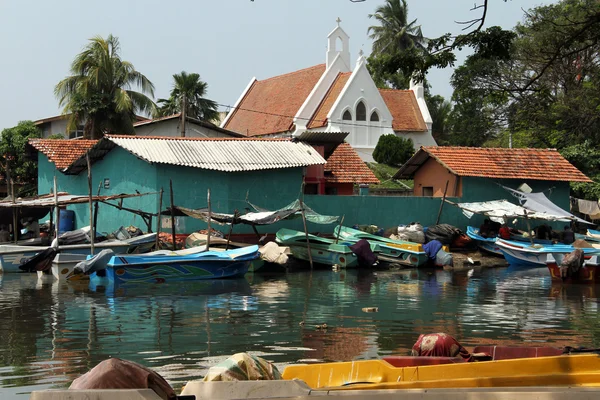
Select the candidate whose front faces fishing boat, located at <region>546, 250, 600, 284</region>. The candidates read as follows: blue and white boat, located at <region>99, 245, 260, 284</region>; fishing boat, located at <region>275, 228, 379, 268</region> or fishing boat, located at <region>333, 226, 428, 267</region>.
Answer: the blue and white boat

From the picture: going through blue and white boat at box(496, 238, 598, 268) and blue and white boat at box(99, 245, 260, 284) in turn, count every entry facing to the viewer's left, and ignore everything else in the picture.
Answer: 1

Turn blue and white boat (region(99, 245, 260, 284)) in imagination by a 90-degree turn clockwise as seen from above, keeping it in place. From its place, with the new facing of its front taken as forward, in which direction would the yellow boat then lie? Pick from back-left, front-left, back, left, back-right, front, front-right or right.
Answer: front

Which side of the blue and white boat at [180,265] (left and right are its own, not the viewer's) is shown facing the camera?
right

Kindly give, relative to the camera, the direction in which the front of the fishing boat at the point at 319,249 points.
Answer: facing away from the viewer and to the left of the viewer

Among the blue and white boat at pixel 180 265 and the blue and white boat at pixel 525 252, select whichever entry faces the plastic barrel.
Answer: the blue and white boat at pixel 525 252

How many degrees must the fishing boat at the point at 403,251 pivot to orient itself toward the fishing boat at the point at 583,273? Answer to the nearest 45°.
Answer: approximately 180°

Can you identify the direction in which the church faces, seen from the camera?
facing the viewer and to the right of the viewer

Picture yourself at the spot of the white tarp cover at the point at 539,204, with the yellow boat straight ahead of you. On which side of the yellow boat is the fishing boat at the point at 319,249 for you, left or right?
right

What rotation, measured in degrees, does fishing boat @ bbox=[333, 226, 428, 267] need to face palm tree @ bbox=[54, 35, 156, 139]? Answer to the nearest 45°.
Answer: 0° — it already faces it

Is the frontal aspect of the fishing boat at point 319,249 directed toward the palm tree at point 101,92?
yes

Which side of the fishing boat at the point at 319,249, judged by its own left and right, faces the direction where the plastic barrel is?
front

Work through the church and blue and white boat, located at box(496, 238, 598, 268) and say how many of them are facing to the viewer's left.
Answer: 1

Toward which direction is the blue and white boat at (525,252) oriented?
to the viewer's left

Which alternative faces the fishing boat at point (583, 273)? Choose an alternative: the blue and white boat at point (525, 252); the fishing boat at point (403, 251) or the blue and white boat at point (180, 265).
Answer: the blue and white boat at point (180, 265)

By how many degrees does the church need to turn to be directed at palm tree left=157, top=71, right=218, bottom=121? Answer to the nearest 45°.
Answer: approximately 135° to its right
